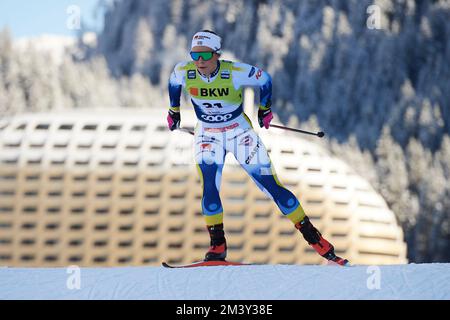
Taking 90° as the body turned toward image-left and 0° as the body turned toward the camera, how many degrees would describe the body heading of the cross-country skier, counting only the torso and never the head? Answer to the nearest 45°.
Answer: approximately 0°

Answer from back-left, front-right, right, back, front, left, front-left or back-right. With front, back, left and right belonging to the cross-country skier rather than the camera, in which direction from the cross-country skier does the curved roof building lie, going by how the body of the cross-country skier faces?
back
